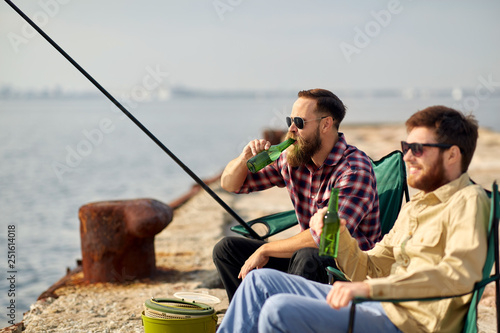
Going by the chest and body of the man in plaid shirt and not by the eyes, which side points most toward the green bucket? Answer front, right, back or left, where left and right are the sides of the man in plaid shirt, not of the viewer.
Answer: front

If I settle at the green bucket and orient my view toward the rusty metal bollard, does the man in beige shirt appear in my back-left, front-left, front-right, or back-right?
back-right

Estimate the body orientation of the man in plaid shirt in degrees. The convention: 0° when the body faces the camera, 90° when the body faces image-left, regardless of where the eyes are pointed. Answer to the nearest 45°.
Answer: approximately 45°

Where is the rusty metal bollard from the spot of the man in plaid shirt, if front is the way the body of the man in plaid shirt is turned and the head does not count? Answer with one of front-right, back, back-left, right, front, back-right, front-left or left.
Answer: right

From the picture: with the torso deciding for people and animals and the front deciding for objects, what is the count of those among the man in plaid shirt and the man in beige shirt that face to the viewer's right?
0

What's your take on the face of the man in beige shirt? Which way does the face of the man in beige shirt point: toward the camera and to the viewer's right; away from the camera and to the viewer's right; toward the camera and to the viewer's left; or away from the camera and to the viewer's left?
toward the camera and to the viewer's left

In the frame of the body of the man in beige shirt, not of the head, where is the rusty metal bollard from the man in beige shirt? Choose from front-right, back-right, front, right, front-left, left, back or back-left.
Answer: right

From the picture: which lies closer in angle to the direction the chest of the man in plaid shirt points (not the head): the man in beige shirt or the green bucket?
the green bucket

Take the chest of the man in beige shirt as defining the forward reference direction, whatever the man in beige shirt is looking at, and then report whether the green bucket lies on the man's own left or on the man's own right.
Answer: on the man's own right
